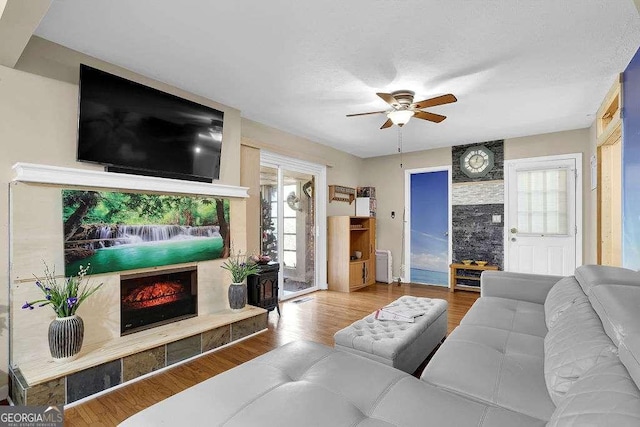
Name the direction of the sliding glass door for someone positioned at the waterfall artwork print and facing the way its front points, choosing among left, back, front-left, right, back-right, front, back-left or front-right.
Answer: left

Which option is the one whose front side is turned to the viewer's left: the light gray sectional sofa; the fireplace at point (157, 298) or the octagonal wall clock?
the light gray sectional sofa

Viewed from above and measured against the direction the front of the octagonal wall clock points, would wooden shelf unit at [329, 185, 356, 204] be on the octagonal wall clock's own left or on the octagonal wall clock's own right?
on the octagonal wall clock's own right

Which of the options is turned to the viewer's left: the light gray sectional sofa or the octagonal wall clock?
the light gray sectional sofa

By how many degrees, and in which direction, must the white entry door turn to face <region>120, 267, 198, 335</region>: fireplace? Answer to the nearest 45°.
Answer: approximately 45° to its right

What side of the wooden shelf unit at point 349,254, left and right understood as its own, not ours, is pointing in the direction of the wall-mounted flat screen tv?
right

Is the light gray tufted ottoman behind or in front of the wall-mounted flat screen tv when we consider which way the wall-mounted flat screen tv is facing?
in front

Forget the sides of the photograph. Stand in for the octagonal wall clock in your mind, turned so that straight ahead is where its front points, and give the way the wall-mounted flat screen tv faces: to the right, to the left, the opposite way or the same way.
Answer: to the left

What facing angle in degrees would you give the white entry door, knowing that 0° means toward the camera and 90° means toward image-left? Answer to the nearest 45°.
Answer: approximately 0°
